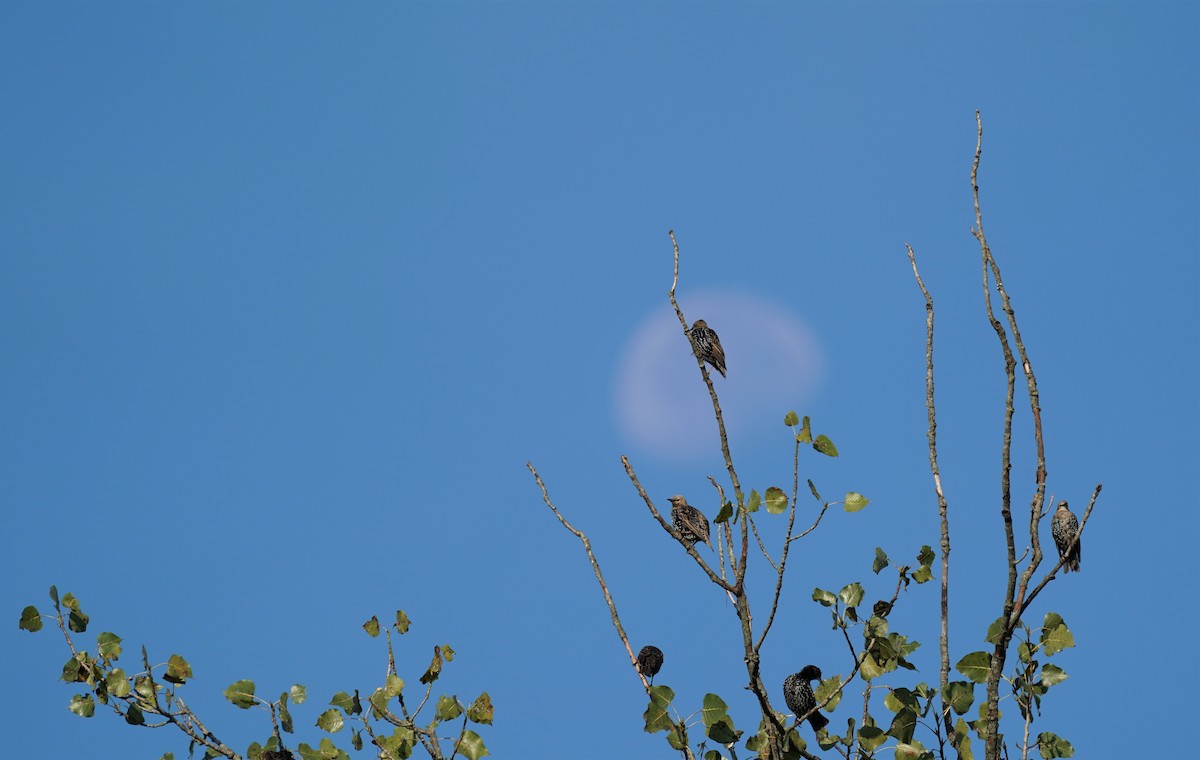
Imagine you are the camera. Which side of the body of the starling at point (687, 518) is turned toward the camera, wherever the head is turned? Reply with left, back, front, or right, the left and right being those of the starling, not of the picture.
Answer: left

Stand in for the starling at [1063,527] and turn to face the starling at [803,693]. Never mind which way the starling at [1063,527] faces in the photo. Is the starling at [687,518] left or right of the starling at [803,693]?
right

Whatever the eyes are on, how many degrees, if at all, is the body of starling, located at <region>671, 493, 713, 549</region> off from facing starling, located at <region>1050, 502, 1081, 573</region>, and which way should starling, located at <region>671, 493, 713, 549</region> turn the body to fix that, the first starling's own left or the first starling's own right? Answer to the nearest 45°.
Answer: approximately 180°

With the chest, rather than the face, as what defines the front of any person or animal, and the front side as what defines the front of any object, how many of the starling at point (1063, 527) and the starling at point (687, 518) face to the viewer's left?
1

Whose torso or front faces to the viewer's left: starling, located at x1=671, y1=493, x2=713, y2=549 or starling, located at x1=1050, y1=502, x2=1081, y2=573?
starling, located at x1=671, y1=493, x2=713, y2=549
